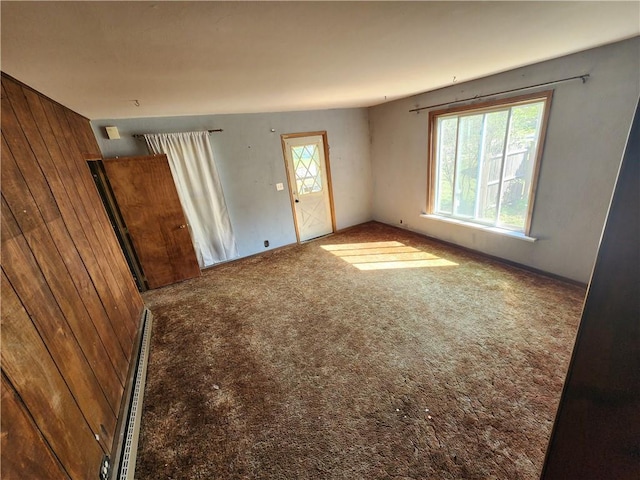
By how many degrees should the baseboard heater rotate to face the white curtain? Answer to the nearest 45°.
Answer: approximately 45° to its left

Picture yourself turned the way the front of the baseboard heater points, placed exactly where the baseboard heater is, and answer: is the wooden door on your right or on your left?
on your left

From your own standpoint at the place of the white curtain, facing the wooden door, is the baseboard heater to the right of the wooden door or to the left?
left

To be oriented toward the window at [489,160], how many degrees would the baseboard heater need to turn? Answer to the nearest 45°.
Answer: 0° — it already faces it

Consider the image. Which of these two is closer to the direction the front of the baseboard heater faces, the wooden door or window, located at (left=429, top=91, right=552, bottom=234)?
the window

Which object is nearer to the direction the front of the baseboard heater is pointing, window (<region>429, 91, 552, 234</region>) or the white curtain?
the window

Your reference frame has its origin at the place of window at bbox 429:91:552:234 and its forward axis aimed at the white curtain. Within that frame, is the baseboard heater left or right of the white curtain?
left

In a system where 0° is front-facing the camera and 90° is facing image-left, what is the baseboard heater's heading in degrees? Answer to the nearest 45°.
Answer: approximately 270°
